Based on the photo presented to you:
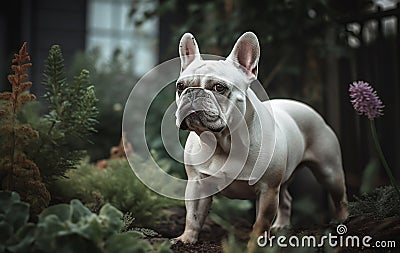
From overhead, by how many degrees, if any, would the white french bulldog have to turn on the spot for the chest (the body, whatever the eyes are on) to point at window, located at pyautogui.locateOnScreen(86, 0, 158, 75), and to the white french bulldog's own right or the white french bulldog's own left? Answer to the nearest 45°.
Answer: approximately 135° to the white french bulldog's own right

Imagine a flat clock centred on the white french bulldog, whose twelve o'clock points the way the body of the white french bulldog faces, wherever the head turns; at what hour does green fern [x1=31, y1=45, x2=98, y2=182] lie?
The green fern is roughly at 2 o'clock from the white french bulldog.

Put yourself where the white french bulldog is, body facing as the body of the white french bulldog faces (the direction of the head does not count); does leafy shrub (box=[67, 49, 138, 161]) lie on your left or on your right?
on your right

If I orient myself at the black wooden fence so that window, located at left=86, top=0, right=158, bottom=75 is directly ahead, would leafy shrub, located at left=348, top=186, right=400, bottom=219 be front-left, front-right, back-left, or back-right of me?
back-left

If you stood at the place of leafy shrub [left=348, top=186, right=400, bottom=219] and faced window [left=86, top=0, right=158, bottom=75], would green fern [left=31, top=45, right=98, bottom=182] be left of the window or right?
left

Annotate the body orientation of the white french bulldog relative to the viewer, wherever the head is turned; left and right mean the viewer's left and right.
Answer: facing the viewer and to the left of the viewer

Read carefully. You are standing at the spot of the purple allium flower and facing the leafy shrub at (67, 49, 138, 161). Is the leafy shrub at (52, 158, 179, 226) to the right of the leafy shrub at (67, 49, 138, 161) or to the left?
left
